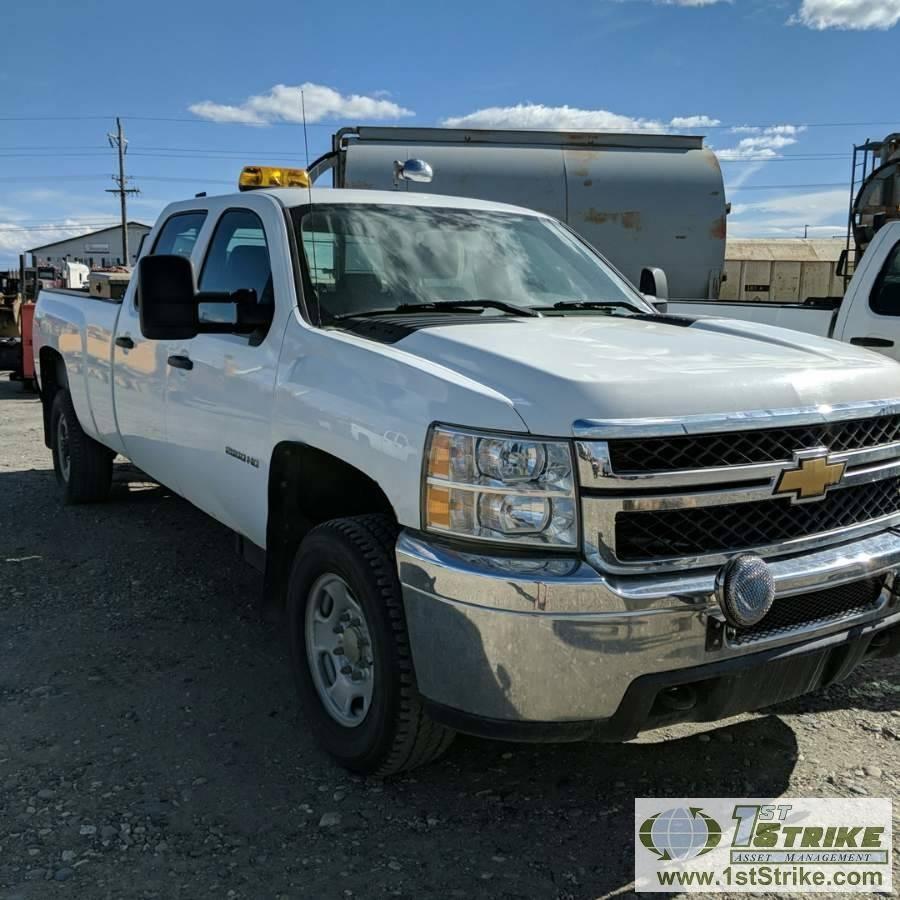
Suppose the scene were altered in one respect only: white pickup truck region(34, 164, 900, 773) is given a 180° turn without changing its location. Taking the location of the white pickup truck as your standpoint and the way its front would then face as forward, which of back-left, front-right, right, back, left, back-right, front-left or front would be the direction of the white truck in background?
right

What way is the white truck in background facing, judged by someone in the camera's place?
facing the viewer and to the right of the viewer

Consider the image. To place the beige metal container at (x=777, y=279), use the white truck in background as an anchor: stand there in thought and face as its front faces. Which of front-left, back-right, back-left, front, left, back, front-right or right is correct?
back-left

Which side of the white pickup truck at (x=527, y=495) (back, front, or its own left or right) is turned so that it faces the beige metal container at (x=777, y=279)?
left
